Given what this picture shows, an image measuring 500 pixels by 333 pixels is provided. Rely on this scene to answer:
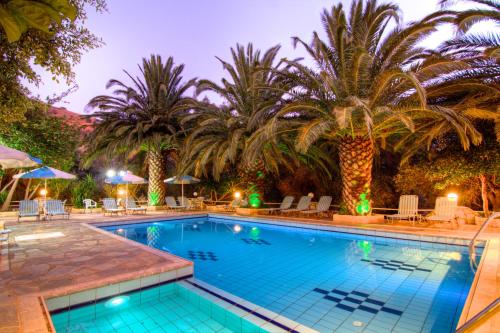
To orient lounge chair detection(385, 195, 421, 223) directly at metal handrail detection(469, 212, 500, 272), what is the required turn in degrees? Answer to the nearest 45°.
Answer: approximately 45° to its left

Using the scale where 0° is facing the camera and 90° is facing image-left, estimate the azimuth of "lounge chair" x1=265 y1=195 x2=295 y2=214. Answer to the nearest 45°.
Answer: approximately 45°

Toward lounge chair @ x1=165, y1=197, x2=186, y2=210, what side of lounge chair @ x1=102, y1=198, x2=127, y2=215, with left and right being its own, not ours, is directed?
left

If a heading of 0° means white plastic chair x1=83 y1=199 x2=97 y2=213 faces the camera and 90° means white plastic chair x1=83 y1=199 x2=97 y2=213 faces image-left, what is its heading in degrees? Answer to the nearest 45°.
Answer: approximately 315°

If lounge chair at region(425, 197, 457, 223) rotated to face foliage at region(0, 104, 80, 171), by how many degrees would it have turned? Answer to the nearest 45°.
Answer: approximately 45° to its right
